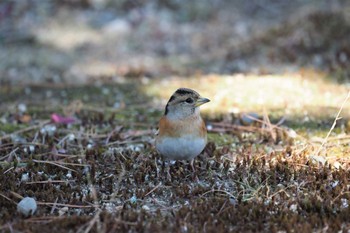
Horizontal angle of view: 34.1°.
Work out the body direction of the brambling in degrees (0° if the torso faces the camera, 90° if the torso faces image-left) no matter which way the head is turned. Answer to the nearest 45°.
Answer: approximately 315°

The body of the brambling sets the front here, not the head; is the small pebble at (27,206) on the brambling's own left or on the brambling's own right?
on the brambling's own right

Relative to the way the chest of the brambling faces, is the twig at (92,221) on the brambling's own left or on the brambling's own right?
on the brambling's own right

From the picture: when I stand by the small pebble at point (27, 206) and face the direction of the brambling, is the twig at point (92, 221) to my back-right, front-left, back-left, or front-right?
front-right

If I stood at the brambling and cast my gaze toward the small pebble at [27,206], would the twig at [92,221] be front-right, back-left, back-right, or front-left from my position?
front-left
